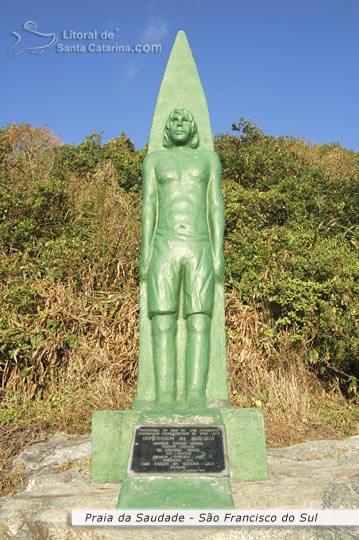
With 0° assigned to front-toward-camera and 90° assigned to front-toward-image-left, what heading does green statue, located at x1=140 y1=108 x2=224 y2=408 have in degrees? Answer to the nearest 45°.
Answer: approximately 0°
